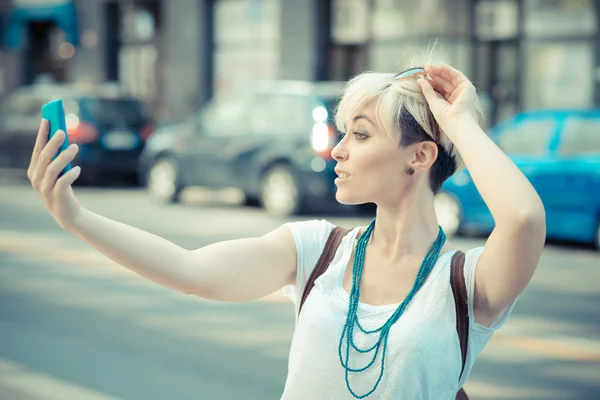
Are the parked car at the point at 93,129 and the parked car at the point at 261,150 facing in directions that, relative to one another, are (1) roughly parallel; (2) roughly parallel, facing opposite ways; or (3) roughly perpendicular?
roughly parallel

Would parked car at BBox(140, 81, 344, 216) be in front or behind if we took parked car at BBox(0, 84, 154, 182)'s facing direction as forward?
behind

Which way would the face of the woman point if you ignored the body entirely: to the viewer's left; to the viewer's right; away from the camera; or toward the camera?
to the viewer's left

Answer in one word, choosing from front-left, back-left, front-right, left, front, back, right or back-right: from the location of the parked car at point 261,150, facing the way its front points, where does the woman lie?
back-left

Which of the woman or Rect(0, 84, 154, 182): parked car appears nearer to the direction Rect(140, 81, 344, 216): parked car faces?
the parked car

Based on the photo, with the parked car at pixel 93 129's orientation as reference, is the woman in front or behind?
behind

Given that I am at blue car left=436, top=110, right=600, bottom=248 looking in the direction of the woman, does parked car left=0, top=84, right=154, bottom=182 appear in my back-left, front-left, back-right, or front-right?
back-right

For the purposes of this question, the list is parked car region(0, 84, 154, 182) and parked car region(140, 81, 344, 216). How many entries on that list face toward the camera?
0

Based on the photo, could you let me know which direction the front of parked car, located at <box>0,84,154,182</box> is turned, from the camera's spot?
facing away from the viewer and to the left of the viewer

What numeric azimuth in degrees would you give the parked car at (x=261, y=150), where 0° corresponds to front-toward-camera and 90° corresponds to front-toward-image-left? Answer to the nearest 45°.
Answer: approximately 135°
